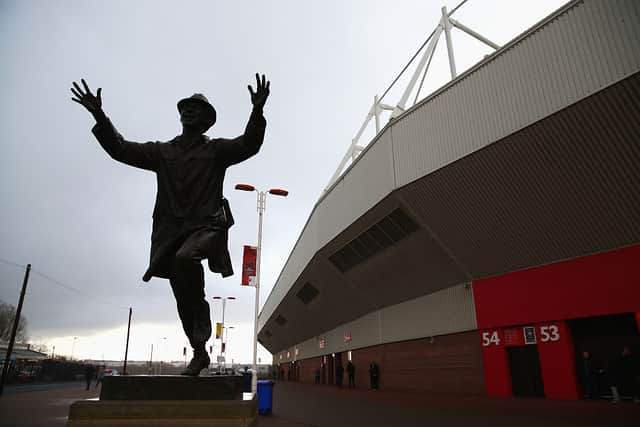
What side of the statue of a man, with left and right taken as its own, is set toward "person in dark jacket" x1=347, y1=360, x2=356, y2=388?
back

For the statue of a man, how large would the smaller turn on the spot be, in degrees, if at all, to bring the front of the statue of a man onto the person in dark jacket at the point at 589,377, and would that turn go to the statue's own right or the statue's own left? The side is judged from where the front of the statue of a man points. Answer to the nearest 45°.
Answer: approximately 180°

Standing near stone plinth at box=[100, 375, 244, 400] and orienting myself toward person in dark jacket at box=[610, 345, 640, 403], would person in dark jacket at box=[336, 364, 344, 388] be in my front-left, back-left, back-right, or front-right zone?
front-left

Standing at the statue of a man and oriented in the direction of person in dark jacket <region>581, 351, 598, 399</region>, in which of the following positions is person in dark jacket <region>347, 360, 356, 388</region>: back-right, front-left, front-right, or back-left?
front-left

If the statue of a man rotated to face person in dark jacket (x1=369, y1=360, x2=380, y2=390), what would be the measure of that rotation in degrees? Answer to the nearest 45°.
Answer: approximately 180°

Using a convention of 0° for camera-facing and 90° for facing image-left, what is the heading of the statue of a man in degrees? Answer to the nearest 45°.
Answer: approximately 45°

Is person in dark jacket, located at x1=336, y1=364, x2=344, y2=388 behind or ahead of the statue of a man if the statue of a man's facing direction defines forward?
behind
